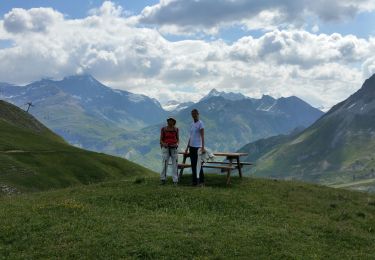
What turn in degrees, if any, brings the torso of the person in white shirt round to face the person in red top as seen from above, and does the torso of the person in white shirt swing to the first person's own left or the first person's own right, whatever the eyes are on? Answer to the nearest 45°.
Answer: approximately 45° to the first person's own right

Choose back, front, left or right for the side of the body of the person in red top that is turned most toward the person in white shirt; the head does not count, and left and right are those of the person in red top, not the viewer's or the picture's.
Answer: left

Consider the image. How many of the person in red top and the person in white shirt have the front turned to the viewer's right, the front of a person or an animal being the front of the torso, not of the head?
0

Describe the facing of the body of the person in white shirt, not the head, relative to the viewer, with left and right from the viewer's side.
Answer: facing the viewer and to the left of the viewer

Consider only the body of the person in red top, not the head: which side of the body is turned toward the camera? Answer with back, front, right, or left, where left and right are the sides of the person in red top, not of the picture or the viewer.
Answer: front
